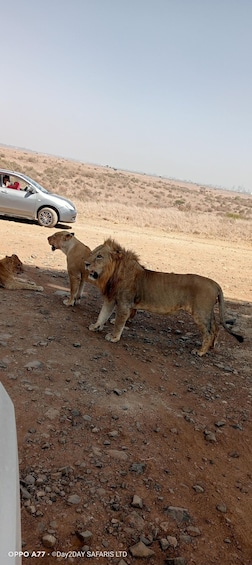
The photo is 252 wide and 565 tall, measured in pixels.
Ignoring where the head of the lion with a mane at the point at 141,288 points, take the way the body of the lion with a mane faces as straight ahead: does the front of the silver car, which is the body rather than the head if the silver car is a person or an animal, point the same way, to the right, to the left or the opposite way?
the opposite way

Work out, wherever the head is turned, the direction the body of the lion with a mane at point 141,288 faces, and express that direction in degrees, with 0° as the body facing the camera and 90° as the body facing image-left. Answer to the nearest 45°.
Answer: approximately 90°

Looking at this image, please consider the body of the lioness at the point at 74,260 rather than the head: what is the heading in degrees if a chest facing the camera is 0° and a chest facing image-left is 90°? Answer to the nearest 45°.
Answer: approximately 90°

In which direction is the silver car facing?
to the viewer's right

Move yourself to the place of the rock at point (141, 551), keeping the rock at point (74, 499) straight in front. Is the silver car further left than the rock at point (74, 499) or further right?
right

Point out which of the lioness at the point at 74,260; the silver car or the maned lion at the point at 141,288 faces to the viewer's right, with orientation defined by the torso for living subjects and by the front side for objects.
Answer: the silver car

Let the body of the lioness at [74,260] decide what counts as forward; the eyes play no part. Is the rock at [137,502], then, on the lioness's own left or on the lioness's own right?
on the lioness's own left
